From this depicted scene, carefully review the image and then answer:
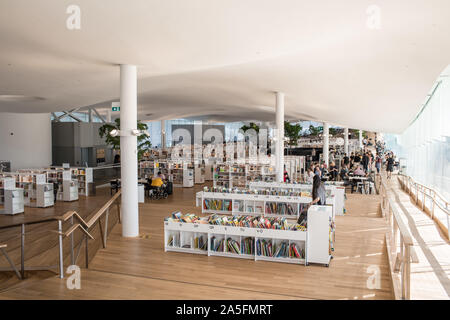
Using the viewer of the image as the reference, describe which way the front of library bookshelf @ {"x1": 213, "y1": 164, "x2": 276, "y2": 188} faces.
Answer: facing the viewer

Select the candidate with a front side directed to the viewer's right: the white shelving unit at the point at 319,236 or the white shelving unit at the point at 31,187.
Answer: the white shelving unit at the point at 319,236

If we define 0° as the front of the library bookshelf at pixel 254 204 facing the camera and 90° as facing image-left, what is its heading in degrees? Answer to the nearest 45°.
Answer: approximately 0°

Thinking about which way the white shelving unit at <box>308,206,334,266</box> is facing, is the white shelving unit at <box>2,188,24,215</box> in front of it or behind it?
behind

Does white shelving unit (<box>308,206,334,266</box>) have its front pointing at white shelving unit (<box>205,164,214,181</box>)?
no

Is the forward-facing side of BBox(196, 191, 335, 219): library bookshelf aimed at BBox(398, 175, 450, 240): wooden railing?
no

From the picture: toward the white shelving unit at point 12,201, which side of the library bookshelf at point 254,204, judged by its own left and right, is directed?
right

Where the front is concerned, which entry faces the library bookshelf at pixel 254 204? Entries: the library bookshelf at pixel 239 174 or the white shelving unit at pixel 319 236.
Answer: the library bookshelf at pixel 239 174

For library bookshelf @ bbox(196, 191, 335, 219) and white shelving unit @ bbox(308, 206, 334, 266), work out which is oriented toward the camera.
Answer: the library bookshelf

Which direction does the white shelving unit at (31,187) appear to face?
toward the camera

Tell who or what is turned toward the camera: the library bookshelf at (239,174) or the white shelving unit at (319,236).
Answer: the library bookshelf

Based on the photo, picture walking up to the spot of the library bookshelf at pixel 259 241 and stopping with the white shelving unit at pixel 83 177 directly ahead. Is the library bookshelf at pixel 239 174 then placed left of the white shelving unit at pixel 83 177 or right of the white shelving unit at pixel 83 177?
right

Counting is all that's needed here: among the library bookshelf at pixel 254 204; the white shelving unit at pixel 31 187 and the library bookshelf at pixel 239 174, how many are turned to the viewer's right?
0

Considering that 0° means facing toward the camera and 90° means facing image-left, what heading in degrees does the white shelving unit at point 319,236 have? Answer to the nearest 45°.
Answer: approximately 270°
